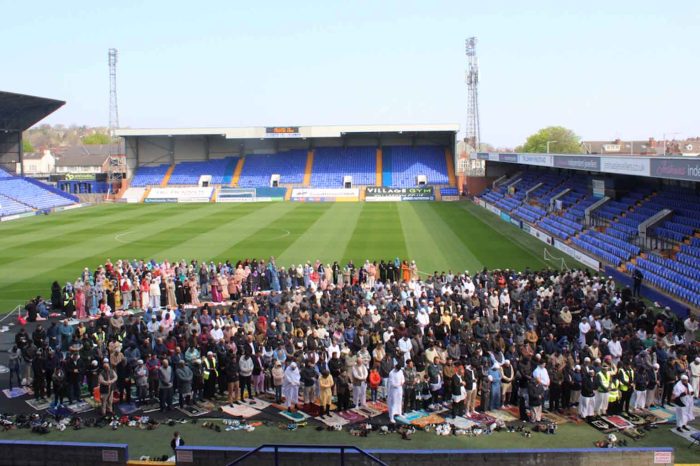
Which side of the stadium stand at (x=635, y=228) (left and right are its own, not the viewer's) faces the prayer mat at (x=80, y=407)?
front

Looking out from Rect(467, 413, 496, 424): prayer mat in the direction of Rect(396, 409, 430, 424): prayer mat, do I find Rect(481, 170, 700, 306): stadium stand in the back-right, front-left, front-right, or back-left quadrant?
back-right

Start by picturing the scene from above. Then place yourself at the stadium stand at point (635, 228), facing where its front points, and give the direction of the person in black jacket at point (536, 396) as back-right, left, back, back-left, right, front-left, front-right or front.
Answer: front-left

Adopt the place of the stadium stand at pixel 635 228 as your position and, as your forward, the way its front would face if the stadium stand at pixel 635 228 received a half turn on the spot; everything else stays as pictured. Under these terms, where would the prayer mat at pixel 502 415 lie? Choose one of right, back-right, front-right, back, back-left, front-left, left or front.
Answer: back-right

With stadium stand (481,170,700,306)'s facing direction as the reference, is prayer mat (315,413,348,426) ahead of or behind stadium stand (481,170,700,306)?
ahead

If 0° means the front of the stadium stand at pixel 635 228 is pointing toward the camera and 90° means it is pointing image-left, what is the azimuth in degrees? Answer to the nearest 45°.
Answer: approximately 45°

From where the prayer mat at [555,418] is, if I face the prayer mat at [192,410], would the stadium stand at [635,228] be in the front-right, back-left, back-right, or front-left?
back-right

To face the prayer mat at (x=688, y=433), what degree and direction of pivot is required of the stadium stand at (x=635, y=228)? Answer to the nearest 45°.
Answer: approximately 45° to its left

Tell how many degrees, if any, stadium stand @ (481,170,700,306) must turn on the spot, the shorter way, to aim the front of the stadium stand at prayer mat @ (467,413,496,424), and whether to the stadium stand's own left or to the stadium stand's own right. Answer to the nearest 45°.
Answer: approximately 45° to the stadium stand's own left

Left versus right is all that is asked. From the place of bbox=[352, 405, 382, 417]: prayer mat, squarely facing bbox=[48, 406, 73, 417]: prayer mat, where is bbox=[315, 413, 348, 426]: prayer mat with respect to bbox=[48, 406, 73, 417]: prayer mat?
left

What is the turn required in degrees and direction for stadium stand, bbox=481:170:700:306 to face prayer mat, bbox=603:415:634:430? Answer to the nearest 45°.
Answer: approximately 45° to its left

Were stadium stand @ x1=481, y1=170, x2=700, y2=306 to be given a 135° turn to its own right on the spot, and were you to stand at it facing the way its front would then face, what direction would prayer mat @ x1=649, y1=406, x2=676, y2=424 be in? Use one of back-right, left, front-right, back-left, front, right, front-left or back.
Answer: back

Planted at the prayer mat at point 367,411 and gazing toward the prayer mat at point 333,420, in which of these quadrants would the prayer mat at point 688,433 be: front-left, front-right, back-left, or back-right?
back-left

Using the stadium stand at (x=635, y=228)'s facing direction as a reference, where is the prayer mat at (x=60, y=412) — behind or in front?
in front

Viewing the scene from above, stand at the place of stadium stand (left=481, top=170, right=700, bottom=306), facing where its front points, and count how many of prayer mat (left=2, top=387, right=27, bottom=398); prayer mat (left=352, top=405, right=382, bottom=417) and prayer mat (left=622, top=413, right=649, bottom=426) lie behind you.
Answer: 0

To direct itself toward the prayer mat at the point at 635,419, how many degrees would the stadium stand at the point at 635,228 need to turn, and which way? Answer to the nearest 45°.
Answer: approximately 45° to its left

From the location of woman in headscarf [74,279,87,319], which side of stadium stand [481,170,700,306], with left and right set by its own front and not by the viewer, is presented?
front
